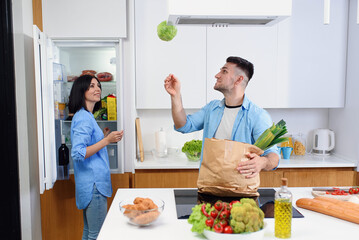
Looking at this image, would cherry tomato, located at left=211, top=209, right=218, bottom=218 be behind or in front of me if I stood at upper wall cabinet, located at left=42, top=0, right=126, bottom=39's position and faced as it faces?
in front

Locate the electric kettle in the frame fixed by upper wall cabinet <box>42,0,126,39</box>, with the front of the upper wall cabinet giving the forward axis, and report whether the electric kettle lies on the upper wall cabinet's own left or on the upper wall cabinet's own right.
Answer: on the upper wall cabinet's own left

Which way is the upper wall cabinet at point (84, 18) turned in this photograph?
toward the camera

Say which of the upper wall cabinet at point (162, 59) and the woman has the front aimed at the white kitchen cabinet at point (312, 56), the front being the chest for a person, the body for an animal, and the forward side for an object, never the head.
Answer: the woman

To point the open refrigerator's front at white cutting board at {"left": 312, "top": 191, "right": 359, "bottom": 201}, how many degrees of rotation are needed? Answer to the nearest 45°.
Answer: approximately 45° to its left

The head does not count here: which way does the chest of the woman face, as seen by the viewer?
to the viewer's right

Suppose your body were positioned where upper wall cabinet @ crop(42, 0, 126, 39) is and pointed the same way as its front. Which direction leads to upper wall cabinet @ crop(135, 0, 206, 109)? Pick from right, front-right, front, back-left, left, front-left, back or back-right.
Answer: left

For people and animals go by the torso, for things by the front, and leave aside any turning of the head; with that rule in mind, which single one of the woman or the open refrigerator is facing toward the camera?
the open refrigerator

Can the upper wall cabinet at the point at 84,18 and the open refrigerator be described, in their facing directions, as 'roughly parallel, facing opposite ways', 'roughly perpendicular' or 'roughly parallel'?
roughly parallel

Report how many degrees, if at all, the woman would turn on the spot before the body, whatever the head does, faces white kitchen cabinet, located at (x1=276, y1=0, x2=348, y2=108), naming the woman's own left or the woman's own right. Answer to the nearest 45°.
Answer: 0° — they already face it

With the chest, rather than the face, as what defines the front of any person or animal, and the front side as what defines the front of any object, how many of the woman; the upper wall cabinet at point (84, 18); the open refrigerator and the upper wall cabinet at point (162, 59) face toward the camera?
3

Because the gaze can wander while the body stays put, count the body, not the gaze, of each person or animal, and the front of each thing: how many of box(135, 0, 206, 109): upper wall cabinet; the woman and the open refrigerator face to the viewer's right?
1

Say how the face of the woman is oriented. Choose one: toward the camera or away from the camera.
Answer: toward the camera

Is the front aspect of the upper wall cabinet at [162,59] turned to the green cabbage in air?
yes

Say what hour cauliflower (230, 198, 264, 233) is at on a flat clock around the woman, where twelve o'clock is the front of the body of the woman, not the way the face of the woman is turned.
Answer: The cauliflower is roughly at 2 o'clock from the woman.

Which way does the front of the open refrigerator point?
toward the camera
